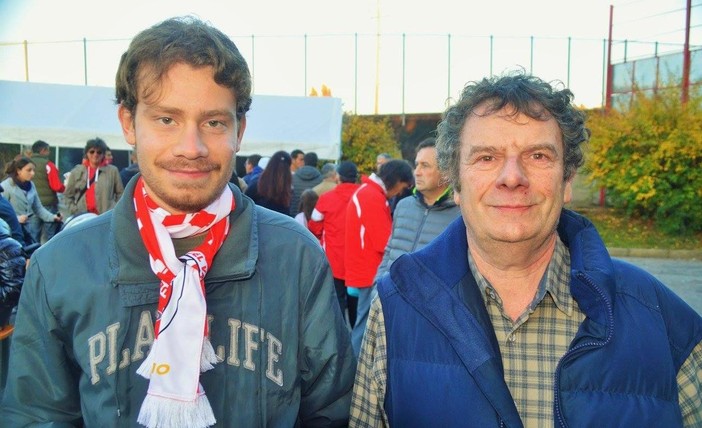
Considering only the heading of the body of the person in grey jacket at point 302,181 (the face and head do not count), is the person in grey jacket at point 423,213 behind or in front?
behind

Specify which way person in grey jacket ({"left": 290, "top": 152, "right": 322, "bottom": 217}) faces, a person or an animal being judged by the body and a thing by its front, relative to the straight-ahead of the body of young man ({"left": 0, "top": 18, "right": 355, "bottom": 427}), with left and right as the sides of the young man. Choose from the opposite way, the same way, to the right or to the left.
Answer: the opposite way

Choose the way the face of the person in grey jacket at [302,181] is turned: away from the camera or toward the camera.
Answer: away from the camera

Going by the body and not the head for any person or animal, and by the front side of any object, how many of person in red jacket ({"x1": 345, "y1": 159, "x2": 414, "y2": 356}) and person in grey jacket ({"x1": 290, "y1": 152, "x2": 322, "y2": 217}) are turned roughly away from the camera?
1

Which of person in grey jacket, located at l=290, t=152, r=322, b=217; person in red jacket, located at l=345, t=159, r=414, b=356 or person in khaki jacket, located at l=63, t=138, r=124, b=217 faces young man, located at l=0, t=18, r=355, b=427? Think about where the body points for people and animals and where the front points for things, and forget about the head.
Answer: person in khaki jacket, located at l=63, t=138, r=124, b=217

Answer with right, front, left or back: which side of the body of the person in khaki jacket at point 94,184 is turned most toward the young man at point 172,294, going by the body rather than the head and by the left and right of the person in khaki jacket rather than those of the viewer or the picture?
front

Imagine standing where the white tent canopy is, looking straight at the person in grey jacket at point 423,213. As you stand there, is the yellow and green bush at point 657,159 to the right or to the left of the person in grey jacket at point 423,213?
left

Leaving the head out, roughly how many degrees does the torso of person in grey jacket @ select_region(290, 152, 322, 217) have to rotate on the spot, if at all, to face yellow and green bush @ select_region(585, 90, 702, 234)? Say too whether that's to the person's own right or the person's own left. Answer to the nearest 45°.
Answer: approximately 45° to the person's own right

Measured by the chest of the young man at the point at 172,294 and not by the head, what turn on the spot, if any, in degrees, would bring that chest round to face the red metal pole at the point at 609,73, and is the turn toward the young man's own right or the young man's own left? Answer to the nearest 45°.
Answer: approximately 135° to the young man's own left

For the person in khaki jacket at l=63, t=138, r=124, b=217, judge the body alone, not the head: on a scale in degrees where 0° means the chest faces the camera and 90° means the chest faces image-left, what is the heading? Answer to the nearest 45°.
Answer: approximately 0°

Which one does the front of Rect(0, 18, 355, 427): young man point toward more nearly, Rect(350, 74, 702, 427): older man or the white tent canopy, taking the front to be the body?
the older man

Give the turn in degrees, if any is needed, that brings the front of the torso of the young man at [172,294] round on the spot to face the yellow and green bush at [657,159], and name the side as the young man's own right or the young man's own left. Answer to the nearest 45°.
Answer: approximately 135° to the young man's own left

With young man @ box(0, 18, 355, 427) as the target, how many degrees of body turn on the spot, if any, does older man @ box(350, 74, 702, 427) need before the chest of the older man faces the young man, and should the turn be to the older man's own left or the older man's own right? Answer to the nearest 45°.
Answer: approximately 45° to the older man's own right
